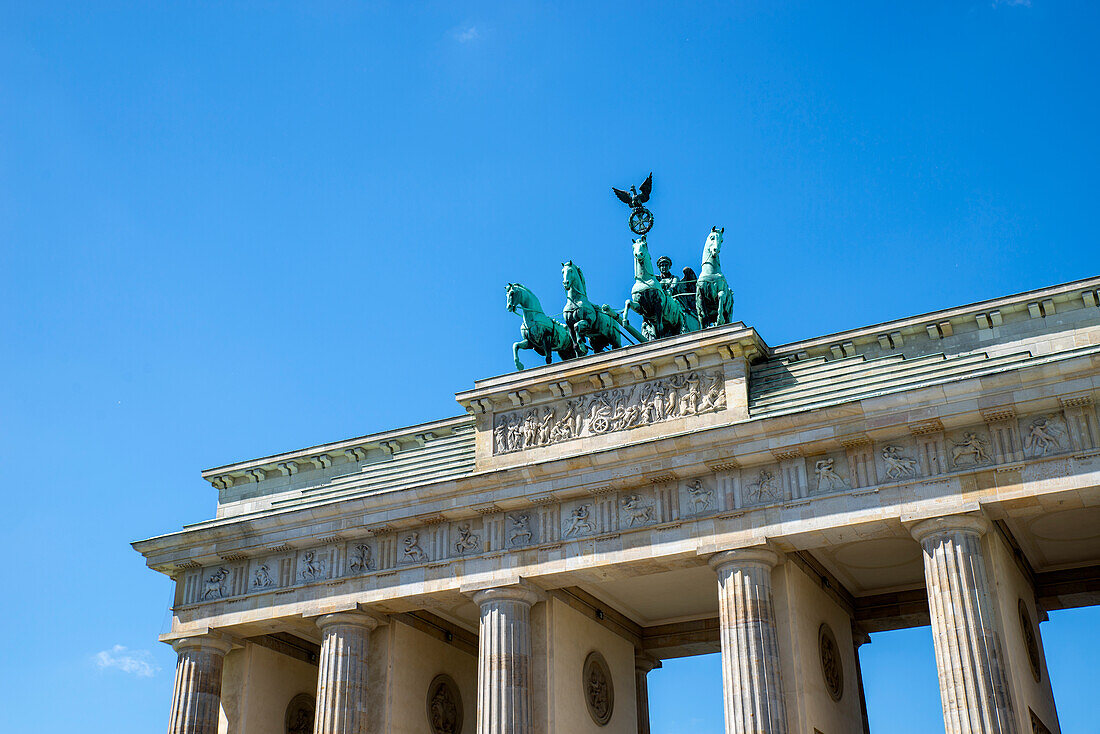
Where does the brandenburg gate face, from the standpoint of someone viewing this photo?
facing the viewer and to the left of the viewer
